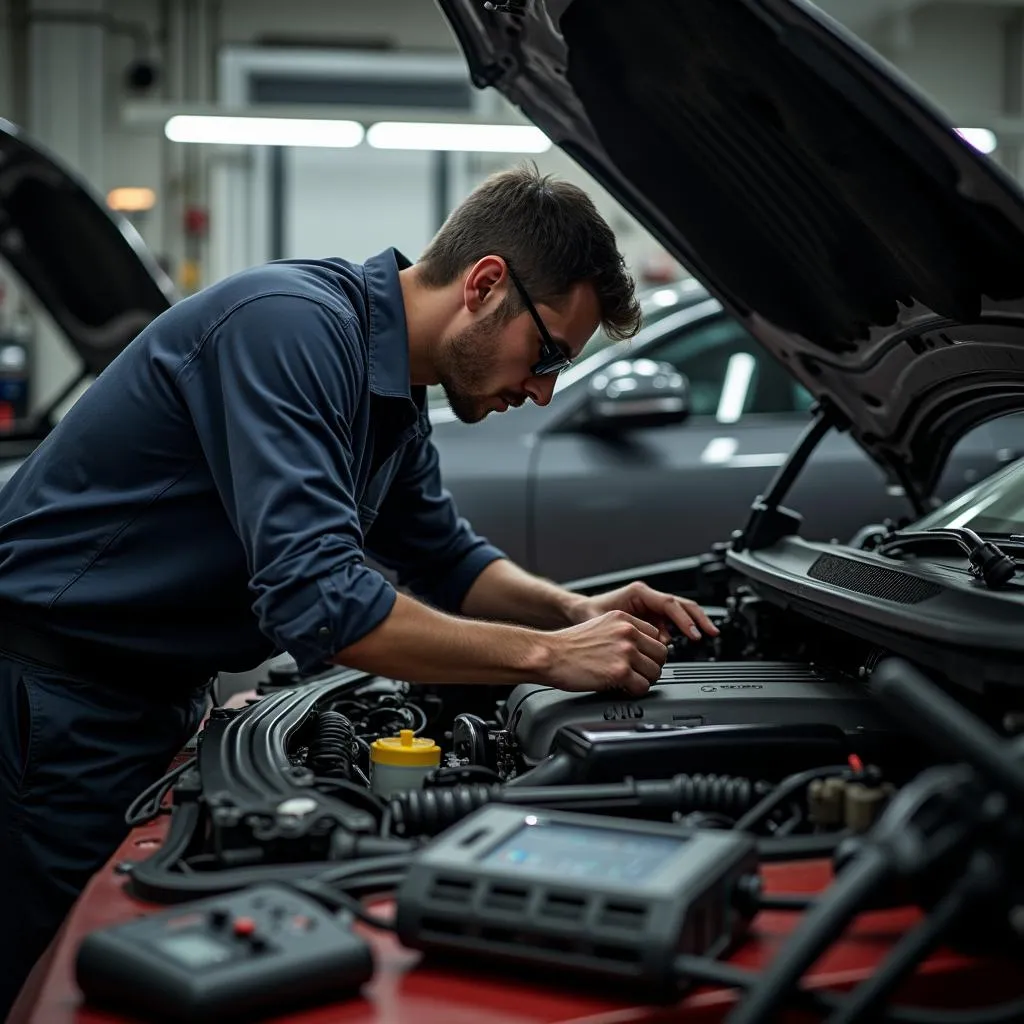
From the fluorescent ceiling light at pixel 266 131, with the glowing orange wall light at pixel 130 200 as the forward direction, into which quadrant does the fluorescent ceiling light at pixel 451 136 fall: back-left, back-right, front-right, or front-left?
back-right

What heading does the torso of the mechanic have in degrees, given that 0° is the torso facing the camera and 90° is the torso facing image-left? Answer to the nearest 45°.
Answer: approximately 270°

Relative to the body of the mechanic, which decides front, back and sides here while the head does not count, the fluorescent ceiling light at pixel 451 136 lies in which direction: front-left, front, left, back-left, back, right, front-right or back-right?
left

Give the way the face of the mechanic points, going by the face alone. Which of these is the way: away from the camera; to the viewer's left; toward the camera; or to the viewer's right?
to the viewer's right

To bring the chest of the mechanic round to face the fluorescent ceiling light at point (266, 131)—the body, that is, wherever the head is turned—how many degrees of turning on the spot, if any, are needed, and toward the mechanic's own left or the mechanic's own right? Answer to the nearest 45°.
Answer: approximately 90° to the mechanic's own left
